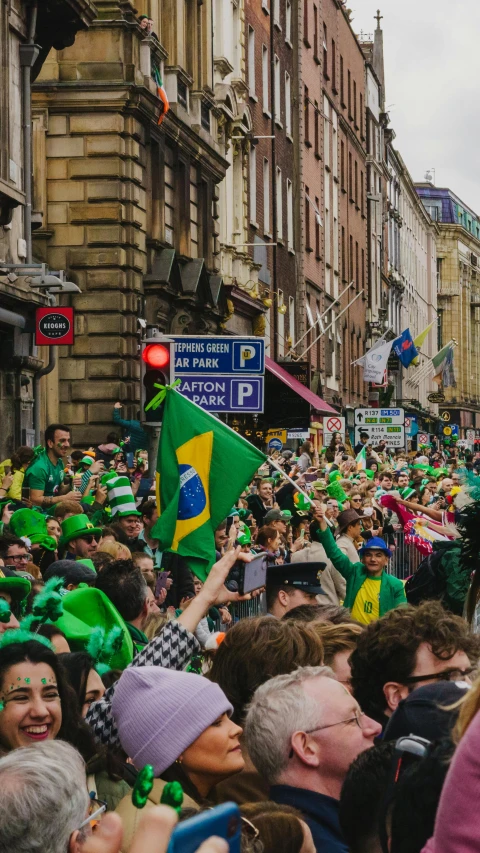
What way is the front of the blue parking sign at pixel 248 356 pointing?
toward the camera

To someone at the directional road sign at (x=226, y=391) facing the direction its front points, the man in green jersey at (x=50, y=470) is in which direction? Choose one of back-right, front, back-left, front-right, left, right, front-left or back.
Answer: right

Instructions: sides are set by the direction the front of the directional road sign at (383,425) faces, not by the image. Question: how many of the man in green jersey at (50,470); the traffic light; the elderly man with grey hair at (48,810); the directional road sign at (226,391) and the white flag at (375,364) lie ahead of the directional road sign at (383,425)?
4

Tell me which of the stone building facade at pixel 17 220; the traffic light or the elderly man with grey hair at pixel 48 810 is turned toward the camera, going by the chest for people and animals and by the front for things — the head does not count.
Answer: the traffic light

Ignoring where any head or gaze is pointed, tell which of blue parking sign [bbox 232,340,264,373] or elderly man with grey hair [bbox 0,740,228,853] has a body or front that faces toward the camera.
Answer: the blue parking sign

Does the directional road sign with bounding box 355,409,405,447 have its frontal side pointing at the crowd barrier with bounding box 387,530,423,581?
yes

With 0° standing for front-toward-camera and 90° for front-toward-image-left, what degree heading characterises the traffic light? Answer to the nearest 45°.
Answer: approximately 0°

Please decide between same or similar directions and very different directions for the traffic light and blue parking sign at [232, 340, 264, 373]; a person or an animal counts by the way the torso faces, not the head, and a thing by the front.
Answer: same or similar directions

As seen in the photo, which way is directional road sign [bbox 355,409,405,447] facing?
toward the camera

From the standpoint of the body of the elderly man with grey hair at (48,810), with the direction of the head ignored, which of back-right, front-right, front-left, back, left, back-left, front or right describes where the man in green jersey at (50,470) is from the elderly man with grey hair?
front-left

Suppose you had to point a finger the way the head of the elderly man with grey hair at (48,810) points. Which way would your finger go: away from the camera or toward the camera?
away from the camera

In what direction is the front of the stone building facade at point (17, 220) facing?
to the viewer's right
